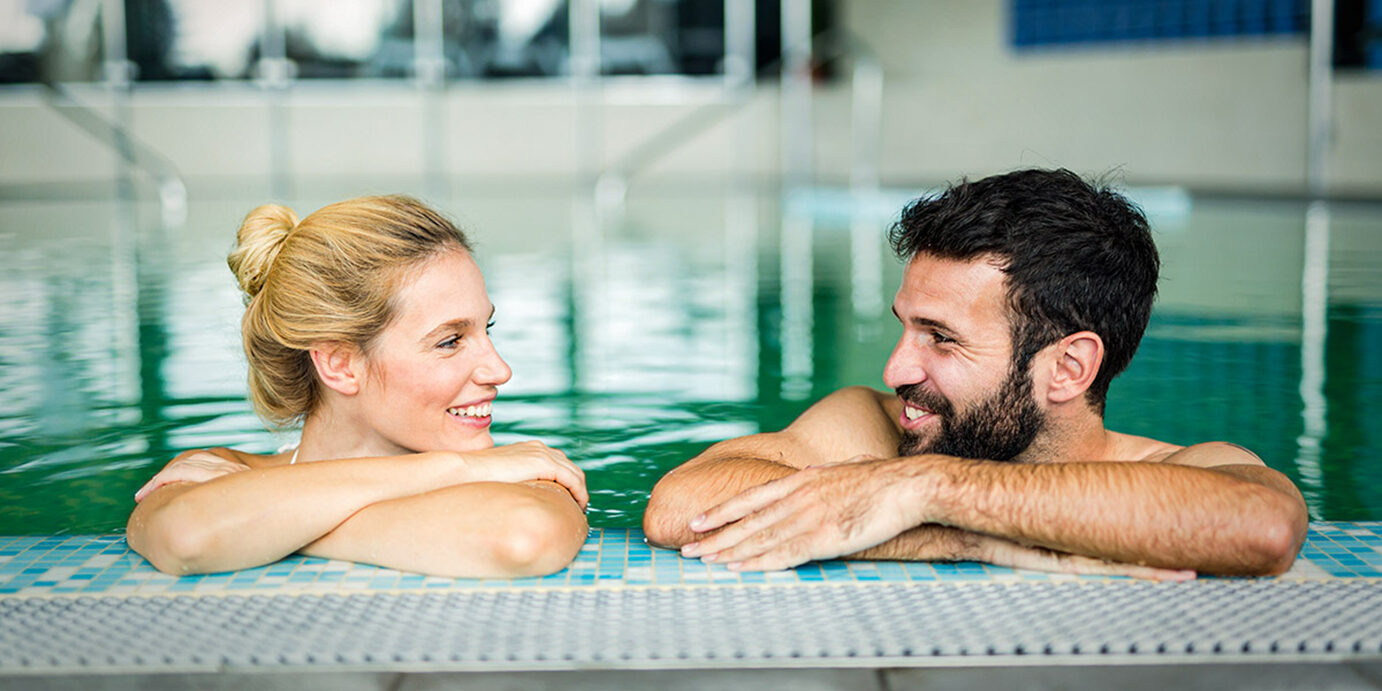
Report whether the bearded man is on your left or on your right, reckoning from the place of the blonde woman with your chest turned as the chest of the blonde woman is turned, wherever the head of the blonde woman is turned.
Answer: on your left

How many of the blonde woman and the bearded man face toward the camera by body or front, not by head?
2

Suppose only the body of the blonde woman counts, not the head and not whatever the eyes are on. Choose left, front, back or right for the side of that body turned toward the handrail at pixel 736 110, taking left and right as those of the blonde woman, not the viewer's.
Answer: back

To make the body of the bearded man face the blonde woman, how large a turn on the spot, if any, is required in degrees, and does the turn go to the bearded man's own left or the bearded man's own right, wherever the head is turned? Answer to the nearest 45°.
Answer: approximately 90° to the bearded man's own right

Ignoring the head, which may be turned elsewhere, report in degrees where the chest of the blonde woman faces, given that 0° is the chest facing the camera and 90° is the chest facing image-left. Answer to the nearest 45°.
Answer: approximately 0°

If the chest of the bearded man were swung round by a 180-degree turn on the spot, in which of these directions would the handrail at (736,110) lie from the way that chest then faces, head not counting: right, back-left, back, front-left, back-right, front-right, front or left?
front

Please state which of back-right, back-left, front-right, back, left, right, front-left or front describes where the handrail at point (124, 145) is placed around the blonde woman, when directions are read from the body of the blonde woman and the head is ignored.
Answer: back

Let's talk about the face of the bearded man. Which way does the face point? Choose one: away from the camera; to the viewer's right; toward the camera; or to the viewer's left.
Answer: to the viewer's left

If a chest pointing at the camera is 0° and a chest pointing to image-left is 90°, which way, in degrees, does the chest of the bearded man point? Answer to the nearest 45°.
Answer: approximately 0°
